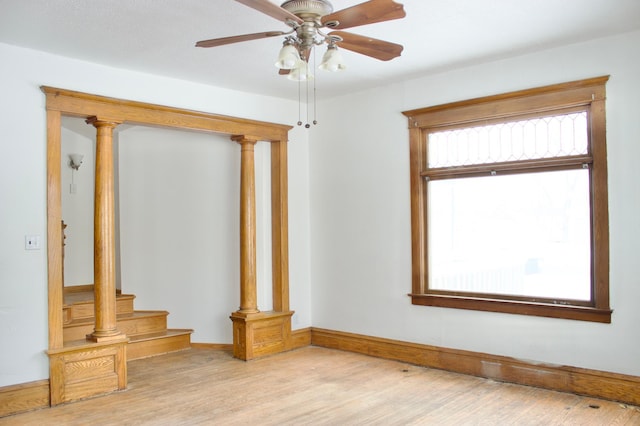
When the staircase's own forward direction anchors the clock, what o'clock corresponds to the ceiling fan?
The ceiling fan is roughly at 1 o'clock from the staircase.

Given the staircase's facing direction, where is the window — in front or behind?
in front

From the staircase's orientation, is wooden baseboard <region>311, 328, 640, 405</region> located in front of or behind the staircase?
in front

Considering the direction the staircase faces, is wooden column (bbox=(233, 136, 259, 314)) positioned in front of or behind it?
in front

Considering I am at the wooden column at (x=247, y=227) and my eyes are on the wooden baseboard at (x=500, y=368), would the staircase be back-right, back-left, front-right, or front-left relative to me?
back-right

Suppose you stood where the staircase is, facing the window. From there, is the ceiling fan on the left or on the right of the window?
right

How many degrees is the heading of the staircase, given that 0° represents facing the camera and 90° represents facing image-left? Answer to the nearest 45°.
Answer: approximately 315°
